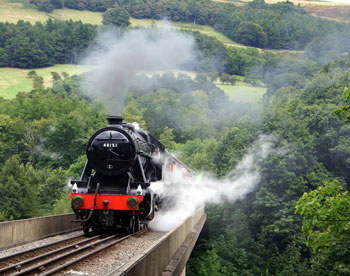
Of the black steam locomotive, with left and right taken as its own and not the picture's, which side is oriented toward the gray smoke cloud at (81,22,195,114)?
back

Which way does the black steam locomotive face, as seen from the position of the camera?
facing the viewer

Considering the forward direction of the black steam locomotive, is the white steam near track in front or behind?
behind
